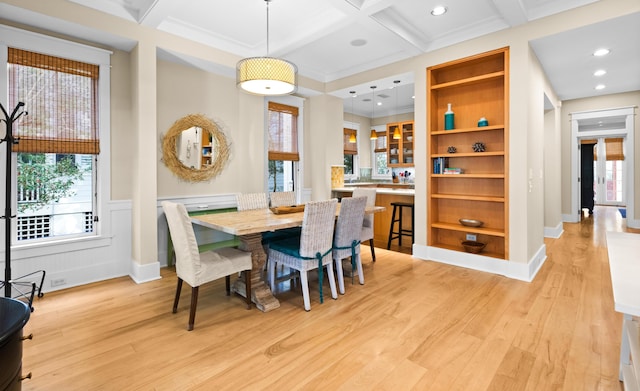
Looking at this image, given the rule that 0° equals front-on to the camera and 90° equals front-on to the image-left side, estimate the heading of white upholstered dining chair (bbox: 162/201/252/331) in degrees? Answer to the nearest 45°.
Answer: approximately 225°

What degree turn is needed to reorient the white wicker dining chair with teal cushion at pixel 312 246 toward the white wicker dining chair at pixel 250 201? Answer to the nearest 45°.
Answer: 0° — it already faces it

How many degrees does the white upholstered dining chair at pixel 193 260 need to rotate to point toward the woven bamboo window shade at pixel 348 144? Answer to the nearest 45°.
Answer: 0° — it already faces it

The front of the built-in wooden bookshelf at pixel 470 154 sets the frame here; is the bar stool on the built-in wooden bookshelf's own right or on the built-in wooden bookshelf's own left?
on the built-in wooden bookshelf's own right

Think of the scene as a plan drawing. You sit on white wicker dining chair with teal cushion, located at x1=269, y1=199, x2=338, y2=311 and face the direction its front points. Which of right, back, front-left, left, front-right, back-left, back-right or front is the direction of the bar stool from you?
right

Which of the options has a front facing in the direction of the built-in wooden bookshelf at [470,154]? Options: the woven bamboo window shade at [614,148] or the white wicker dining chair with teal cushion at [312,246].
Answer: the woven bamboo window shade

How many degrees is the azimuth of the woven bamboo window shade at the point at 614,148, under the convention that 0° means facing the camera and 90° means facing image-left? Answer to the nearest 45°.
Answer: approximately 0°

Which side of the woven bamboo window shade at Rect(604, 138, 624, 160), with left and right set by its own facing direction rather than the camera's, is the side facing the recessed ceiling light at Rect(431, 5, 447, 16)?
front

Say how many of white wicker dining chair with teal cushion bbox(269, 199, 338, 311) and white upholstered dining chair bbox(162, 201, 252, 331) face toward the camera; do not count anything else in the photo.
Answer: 0

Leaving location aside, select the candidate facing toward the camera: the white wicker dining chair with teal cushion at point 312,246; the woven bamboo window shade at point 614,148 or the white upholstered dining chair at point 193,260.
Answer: the woven bamboo window shade

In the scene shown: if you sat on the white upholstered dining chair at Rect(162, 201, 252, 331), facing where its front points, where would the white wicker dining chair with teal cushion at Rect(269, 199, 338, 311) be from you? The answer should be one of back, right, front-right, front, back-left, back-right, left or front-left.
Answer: front-right

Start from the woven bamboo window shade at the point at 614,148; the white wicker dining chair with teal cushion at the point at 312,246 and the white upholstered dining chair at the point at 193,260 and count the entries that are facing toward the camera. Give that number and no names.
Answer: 1

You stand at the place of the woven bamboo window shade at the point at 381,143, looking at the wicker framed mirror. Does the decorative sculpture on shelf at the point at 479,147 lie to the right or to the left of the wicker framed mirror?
left

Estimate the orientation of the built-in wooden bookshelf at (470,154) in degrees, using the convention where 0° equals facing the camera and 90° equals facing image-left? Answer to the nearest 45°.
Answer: approximately 45°
